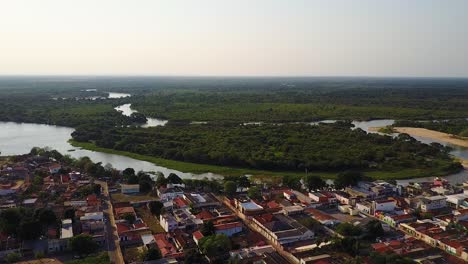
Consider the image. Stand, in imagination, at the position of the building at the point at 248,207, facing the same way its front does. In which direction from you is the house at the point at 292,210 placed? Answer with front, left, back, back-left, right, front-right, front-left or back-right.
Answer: back-left

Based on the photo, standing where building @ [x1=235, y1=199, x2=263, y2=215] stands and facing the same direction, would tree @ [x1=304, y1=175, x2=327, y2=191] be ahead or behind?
behind

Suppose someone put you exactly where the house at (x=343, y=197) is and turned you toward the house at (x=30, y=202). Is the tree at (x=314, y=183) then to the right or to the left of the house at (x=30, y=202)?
right

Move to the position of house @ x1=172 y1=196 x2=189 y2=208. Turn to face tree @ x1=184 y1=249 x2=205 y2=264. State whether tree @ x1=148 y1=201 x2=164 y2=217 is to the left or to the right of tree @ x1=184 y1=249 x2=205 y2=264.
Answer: right

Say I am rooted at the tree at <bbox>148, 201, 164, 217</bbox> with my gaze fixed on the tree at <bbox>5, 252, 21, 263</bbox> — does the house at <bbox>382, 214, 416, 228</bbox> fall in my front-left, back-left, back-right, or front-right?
back-left
